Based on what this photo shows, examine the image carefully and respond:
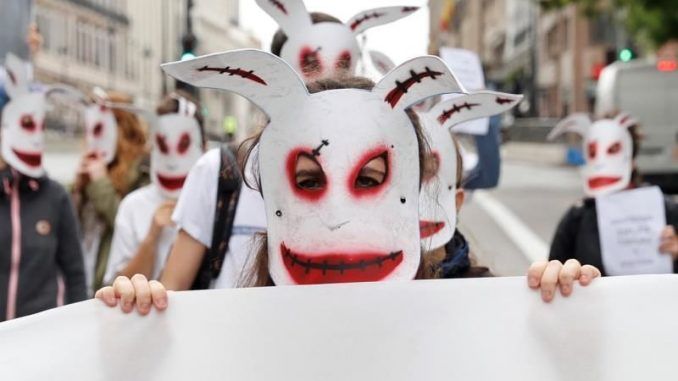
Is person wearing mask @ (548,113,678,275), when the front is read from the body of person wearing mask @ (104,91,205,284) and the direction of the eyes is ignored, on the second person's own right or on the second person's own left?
on the second person's own left

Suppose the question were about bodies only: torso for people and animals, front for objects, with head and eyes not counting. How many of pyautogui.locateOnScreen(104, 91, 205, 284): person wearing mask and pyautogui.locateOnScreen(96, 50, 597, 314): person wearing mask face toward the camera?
2

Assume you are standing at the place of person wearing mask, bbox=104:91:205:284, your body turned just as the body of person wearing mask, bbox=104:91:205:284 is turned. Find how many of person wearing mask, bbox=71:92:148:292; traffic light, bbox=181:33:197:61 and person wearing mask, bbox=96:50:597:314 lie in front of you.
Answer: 1

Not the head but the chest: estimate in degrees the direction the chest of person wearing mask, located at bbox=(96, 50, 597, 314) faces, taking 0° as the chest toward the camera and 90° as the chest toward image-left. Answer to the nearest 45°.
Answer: approximately 0°

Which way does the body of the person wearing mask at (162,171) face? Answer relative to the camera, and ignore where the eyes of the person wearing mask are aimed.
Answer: toward the camera

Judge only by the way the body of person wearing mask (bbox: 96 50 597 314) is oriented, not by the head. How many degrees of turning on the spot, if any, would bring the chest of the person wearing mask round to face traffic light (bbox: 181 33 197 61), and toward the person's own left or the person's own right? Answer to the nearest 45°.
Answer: approximately 180°

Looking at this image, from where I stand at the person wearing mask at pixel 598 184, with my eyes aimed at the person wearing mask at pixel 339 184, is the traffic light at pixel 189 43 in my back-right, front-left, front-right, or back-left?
back-right

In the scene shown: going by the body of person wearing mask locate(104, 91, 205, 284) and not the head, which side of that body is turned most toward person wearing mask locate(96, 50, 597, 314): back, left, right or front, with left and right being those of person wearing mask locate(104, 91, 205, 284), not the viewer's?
front

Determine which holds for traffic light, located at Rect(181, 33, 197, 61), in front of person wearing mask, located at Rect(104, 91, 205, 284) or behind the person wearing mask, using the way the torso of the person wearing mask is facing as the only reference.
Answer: behind

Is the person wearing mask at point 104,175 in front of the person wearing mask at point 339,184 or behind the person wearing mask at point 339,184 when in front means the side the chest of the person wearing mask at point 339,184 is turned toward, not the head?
behind
